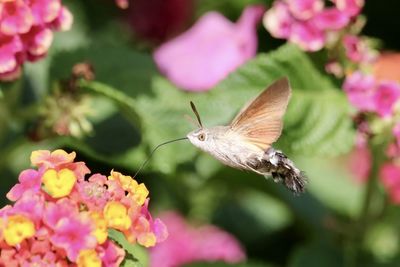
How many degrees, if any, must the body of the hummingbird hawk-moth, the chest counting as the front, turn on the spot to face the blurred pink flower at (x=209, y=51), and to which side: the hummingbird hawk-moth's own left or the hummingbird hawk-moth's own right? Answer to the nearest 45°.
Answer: approximately 90° to the hummingbird hawk-moth's own right

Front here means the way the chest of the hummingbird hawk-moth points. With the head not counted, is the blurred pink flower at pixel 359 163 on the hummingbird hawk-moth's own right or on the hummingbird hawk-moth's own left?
on the hummingbird hawk-moth's own right

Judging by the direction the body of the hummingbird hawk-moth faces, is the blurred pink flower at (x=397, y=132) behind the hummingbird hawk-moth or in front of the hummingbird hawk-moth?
behind

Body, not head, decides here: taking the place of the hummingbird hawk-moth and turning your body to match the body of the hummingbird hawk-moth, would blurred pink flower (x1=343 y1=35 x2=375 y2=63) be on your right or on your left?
on your right

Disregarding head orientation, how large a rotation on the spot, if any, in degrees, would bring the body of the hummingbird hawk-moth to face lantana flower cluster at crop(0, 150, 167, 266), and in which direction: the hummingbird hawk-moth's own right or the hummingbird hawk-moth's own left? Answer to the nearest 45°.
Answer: approximately 45° to the hummingbird hawk-moth's own left

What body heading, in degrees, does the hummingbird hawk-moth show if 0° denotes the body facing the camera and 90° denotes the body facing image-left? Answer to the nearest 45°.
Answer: approximately 90°

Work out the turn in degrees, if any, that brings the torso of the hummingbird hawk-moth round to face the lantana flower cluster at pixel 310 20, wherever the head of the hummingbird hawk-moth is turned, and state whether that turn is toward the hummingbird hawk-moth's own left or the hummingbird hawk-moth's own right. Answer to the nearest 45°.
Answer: approximately 90° to the hummingbird hawk-moth's own right

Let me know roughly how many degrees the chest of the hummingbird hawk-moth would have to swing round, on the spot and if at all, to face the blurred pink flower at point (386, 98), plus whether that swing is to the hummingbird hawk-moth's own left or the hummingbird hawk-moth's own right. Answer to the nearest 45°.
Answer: approximately 135° to the hummingbird hawk-moth's own right
